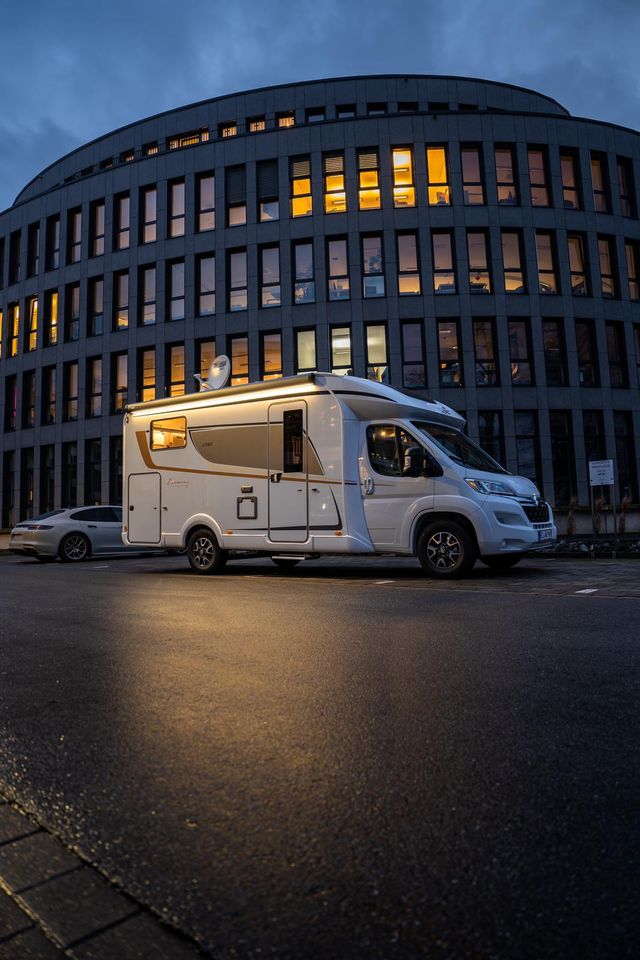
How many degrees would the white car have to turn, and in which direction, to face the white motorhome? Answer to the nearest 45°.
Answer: approximately 90° to its right

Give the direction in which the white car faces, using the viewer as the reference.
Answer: facing away from the viewer and to the right of the viewer
